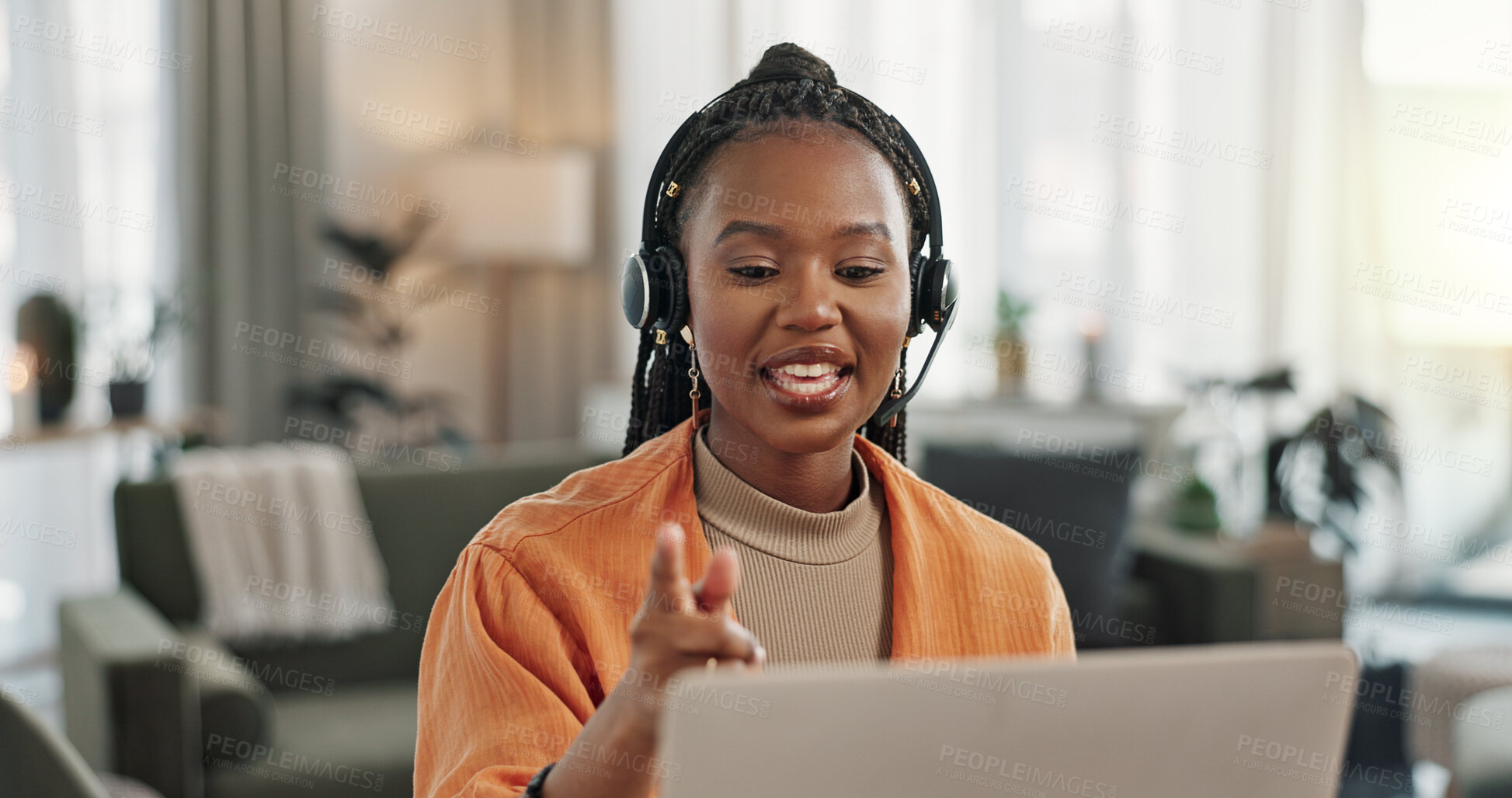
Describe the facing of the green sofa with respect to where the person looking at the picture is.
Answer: facing the viewer and to the right of the viewer

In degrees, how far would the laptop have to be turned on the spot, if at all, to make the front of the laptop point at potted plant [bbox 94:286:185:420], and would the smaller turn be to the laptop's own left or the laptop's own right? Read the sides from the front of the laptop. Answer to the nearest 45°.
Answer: approximately 45° to the laptop's own left

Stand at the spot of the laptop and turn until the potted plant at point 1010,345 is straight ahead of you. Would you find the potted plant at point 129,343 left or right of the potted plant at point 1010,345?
left

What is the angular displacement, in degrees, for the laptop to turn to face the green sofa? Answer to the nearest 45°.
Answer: approximately 45° to its left

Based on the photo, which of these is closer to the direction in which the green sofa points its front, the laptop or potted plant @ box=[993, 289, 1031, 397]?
the laptop

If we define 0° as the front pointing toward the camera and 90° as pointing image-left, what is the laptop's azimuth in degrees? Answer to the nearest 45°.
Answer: approximately 180°

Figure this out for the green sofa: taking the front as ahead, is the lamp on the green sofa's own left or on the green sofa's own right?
on the green sofa's own left

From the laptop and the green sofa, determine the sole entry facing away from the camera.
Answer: the laptop

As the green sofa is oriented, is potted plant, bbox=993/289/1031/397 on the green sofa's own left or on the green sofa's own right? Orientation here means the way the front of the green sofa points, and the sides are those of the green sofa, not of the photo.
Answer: on the green sofa's own left

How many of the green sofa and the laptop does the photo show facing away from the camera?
1

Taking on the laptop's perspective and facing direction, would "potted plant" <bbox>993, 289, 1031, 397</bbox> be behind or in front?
in front
